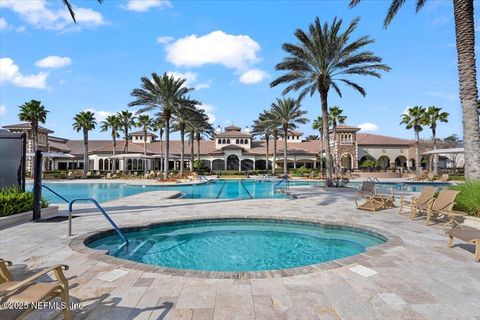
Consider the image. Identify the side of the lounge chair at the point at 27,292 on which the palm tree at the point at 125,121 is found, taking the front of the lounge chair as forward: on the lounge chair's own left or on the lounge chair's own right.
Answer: on the lounge chair's own left

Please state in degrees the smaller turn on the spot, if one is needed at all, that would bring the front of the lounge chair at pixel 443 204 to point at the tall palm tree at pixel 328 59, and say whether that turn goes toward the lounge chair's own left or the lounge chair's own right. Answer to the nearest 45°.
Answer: approximately 90° to the lounge chair's own right

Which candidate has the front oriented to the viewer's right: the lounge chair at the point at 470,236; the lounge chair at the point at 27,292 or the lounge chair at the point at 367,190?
the lounge chair at the point at 27,292

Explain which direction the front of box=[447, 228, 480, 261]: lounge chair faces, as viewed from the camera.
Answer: facing the viewer and to the left of the viewer

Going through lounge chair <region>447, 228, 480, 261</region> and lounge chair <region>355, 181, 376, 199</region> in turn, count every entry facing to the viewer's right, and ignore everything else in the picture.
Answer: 0

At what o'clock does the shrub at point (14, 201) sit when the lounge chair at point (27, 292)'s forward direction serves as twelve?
The shrub is roughly at 9 o'clock from the lounge chair.

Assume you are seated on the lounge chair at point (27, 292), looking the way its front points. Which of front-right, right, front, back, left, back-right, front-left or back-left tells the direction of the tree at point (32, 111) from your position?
left

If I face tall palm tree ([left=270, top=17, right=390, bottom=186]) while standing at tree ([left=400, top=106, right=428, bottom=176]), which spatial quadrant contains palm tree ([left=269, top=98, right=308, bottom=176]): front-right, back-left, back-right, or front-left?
front-right

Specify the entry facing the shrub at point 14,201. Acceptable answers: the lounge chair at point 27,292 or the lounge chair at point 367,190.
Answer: the lounge chair at point 367,190

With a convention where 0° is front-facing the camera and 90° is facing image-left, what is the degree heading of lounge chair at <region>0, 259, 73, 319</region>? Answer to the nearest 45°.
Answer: approximately 270°

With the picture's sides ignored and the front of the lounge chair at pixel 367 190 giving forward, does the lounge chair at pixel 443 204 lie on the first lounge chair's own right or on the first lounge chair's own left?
on the first lounge chair's own left

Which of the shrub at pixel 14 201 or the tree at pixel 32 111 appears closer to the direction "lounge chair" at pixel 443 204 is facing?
the shrub

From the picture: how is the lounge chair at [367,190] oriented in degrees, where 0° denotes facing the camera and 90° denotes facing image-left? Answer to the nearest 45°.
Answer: approximately 45°

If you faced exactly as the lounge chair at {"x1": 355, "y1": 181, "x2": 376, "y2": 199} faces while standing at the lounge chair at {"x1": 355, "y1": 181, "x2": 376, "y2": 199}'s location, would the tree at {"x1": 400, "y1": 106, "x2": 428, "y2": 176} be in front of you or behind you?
behind

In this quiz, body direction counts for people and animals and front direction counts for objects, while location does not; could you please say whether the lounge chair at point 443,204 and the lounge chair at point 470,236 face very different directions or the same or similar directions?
same or similar directions
